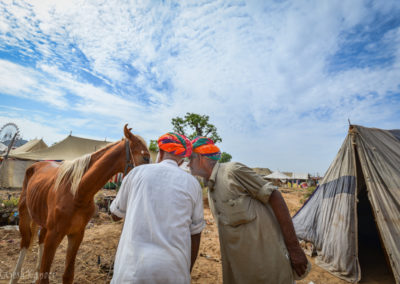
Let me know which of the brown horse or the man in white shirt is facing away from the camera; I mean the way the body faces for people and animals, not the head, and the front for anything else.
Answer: the man in white shirt

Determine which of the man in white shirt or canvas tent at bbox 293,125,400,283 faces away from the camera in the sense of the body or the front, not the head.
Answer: the man in white shirt

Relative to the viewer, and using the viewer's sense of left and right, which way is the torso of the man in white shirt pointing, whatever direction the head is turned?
facing away from the viewer

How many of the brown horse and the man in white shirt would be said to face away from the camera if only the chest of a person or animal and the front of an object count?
1

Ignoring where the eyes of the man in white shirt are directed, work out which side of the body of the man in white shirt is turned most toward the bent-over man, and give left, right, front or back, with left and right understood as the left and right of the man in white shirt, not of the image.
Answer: right

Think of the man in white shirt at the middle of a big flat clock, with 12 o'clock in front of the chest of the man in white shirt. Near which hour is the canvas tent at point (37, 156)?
The canvas tent is roughly at 11 o'clock from the man in white shirt.

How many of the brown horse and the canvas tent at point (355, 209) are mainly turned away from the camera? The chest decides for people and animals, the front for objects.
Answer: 0

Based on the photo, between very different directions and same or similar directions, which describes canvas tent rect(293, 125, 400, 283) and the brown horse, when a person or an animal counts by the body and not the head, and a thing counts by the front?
very different directions

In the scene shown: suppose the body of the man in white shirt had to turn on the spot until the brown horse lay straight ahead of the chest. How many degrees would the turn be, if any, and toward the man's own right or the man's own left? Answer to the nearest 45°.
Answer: approximately 45° to the man's own left

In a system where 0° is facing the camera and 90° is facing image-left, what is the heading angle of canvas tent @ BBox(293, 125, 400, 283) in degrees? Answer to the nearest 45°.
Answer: approximately 45°

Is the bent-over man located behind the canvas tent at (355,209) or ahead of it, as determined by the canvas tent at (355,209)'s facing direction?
ahead

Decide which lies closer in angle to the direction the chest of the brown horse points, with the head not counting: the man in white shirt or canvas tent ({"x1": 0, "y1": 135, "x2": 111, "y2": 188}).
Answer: the man in white shirt

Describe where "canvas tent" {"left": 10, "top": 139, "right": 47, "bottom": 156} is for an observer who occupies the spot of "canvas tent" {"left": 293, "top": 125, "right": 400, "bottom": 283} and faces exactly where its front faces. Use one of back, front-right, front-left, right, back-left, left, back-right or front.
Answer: front-right

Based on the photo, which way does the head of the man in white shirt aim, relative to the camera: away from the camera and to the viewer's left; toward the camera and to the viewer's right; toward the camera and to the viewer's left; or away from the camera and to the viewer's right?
away from the camera and to the viewer's right

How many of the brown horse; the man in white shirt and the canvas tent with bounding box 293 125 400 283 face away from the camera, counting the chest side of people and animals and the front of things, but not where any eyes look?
1

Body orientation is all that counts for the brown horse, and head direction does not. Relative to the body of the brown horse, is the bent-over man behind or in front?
in front
